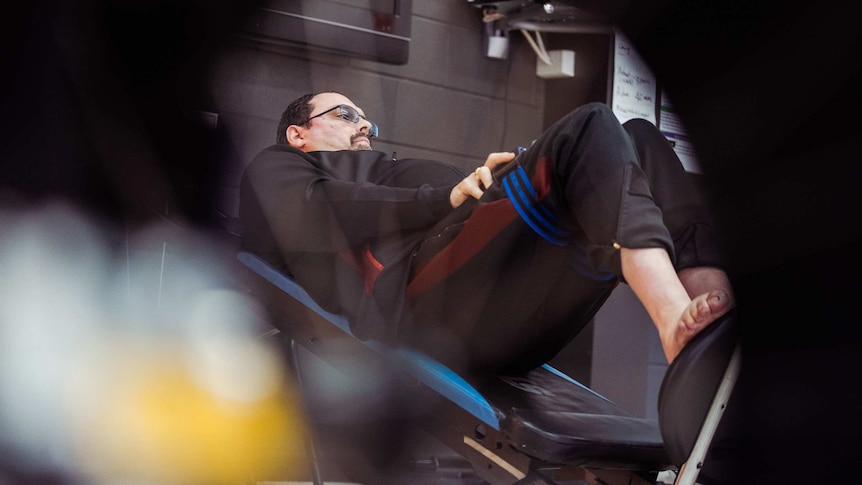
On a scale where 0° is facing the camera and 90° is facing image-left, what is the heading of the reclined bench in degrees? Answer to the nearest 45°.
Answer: approximately 270°

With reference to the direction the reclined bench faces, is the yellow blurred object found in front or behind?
behind

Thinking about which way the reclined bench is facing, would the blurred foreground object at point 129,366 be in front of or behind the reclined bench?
behind
